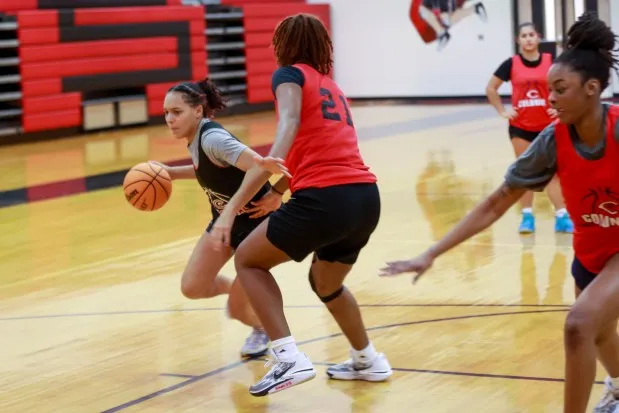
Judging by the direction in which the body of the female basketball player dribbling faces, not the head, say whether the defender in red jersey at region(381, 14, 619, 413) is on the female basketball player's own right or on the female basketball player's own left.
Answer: on the female basketball player's own left

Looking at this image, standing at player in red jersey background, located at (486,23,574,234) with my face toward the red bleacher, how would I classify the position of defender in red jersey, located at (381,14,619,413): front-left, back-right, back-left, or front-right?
back-left

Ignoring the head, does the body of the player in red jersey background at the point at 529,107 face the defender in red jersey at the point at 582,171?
yes

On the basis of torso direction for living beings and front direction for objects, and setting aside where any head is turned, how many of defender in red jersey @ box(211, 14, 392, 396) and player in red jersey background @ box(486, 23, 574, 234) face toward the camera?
1

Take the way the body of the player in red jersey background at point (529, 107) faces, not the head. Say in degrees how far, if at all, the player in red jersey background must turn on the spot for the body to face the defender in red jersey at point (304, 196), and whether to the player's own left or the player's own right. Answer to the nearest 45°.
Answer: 0° — they already face them

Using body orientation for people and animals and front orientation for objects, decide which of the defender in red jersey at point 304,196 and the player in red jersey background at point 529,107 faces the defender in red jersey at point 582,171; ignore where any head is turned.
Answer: the player in red jersey background

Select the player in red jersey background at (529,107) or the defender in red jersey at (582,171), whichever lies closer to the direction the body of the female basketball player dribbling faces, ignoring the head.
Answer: the defender in red jersey

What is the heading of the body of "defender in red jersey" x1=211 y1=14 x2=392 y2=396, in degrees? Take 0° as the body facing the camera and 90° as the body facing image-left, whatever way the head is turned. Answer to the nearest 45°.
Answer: approximately 135°
